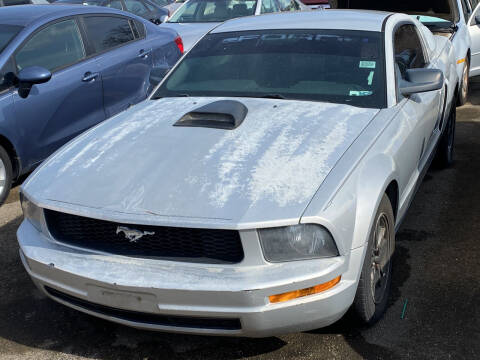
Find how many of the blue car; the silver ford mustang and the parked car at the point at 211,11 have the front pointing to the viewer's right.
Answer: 0

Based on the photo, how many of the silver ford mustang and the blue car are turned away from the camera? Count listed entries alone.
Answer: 0

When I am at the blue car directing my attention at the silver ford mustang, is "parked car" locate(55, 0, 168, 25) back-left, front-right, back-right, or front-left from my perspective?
back-left

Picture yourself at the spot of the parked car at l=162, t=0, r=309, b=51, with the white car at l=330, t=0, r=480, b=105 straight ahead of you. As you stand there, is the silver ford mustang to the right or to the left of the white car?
right

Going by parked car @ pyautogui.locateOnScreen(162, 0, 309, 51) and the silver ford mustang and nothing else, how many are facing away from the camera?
0

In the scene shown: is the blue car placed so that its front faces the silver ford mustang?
no

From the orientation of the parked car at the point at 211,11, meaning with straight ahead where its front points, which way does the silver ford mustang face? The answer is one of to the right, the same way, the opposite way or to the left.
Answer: the same way

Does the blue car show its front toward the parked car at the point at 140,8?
no

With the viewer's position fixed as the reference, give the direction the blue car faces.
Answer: facing the viewer and to the left of the viewer

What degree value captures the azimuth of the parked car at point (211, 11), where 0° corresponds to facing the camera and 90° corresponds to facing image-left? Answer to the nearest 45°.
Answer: approximately 45°

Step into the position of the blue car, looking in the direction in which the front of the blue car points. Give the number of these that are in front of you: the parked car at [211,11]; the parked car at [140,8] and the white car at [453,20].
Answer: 0

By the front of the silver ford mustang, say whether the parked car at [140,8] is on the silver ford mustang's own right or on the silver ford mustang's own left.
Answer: on the silver ford mustang's own right

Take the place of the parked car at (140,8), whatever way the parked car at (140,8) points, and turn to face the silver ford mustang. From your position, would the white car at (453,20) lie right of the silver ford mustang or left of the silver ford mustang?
left

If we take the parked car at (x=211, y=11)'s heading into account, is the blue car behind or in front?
in front

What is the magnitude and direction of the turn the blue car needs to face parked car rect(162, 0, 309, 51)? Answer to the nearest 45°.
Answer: approximately 180°
